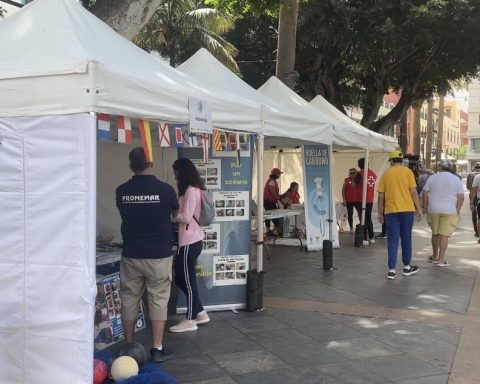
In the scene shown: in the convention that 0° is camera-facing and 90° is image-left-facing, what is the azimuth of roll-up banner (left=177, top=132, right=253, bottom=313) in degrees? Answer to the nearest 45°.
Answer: approximately 0°

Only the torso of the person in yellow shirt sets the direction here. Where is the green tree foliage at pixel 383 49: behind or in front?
in front

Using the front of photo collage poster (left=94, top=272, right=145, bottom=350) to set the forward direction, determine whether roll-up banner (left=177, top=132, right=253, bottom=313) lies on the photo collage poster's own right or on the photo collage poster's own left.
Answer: on the photo collage poster's own left

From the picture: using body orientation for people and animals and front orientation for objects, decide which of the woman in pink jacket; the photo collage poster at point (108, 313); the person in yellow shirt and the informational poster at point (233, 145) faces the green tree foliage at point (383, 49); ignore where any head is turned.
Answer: the person in yellow shirt

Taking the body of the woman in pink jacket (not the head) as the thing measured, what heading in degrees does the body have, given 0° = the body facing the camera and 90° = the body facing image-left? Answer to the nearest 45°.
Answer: approximately 90°
